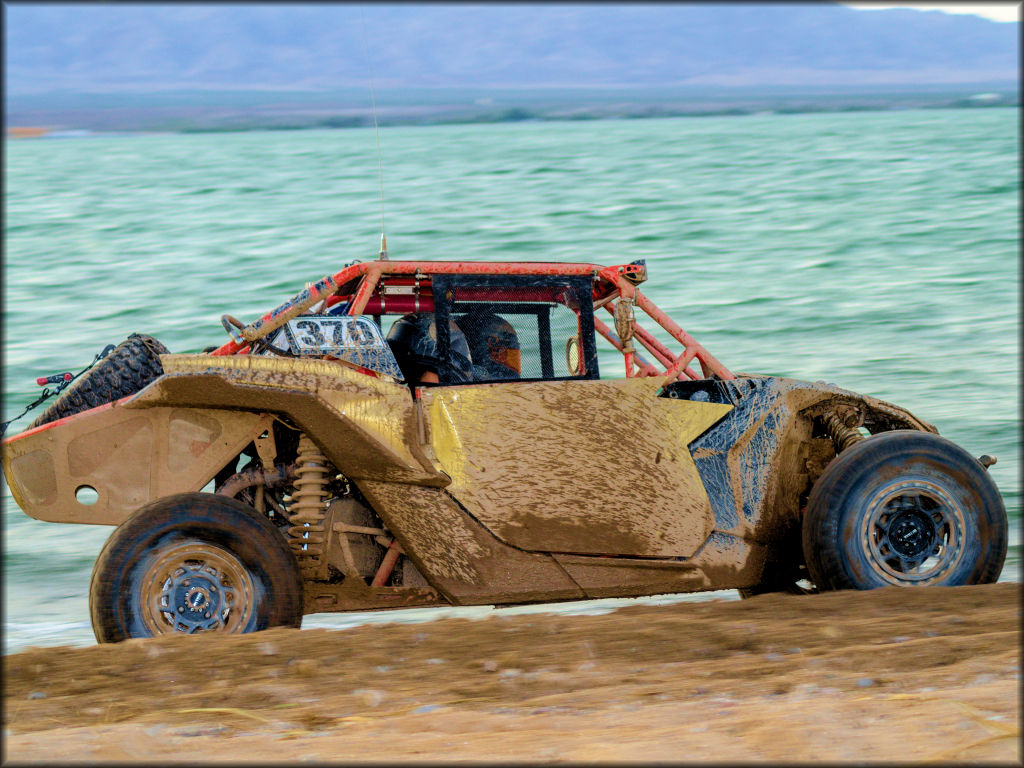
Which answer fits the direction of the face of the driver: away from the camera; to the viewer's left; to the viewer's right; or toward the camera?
to the viewer's right

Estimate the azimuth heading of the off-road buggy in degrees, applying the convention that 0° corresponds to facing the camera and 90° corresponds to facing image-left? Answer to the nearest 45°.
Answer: approximately 270°
